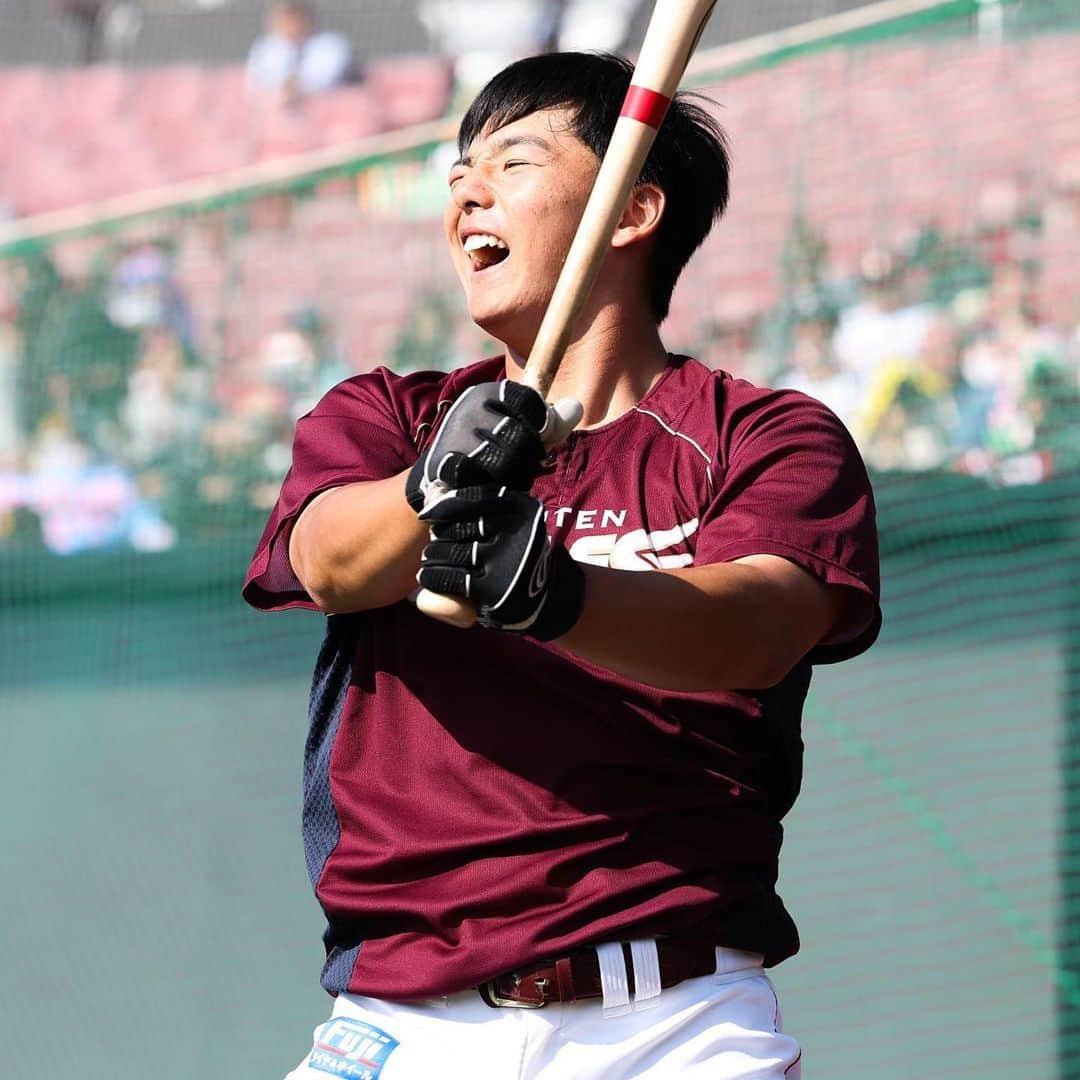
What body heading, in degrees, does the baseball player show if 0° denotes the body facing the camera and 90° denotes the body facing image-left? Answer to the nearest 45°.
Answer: approximately 0°

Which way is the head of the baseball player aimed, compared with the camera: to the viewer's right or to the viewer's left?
to the viewer's left

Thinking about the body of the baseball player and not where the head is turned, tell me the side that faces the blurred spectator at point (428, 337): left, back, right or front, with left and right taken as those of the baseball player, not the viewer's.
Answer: back

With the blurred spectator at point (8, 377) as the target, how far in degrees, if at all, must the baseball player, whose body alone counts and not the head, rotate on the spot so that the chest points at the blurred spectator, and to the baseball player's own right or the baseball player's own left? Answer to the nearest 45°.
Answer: approximately 135° to the baseball player's own right

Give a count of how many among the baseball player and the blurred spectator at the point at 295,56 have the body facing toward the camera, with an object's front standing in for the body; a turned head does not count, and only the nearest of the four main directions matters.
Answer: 2

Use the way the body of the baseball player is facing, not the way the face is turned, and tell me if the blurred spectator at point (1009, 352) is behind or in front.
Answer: behind
